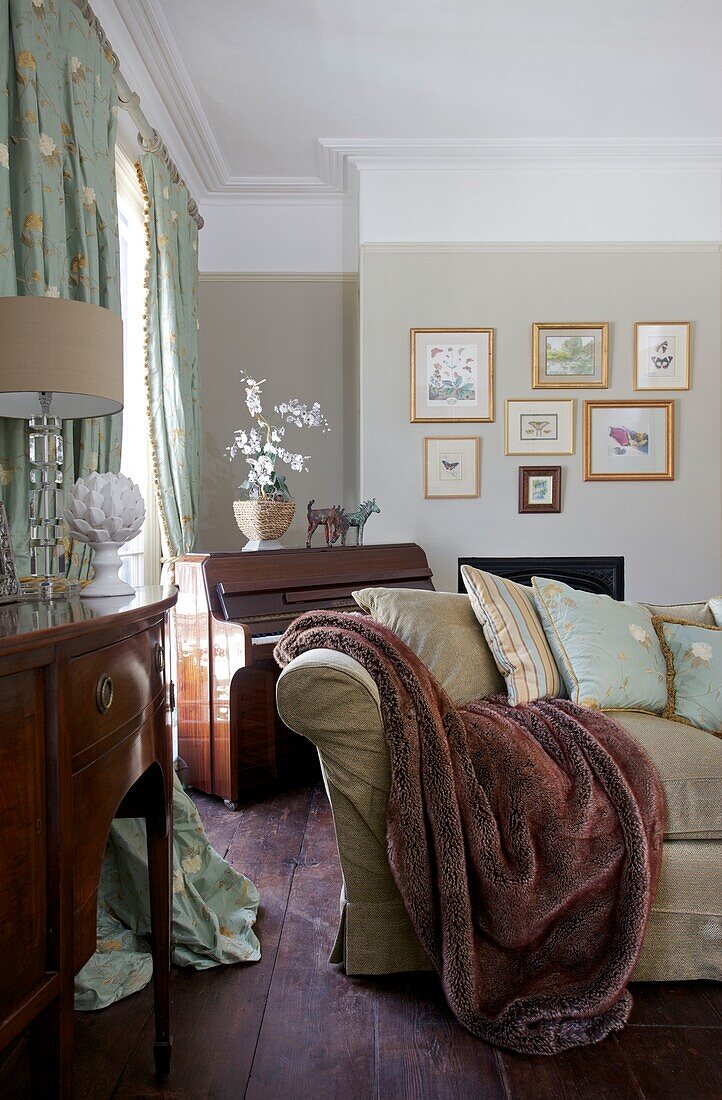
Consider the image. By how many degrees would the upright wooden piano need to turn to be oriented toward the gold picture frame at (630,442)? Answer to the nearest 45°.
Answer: approximately 90° to its left

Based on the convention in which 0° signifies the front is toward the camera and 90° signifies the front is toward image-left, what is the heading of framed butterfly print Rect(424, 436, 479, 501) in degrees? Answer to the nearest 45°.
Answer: approximately 0°

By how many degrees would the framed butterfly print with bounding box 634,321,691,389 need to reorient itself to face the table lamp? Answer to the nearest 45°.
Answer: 0° — it already faces it

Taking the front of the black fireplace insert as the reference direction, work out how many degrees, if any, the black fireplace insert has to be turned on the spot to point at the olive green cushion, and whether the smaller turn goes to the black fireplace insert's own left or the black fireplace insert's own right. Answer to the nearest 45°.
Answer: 0° — it already faces it

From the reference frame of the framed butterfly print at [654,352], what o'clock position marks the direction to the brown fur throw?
The brown fur throw is roughly at 12 o'clock from the framed butterfly print.

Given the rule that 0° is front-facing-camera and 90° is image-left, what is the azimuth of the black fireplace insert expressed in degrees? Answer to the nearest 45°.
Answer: approximately 0°
